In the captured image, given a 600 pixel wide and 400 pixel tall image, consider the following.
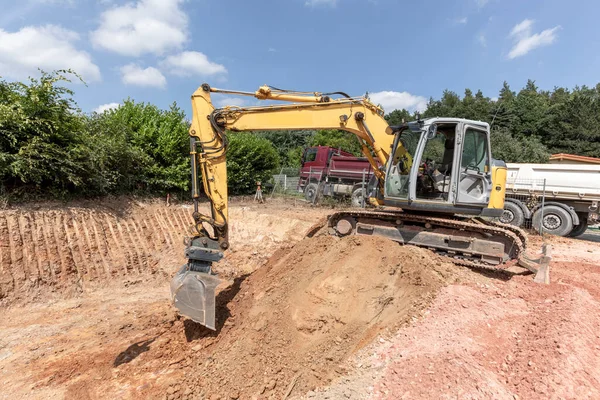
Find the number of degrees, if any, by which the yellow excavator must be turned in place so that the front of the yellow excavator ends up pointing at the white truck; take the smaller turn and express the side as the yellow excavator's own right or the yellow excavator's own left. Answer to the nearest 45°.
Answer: approximately 135° to the yellow excavator's own right

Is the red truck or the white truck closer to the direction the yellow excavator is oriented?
the red truck

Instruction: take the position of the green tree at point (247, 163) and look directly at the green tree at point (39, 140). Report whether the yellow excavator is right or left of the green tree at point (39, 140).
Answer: left

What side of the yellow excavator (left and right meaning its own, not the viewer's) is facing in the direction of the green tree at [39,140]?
front

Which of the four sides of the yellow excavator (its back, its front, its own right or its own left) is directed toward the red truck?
right

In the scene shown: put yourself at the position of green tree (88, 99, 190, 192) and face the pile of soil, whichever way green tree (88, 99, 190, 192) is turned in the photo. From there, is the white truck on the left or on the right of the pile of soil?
left

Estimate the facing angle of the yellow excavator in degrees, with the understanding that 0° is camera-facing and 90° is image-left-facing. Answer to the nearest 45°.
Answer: approximately 90°

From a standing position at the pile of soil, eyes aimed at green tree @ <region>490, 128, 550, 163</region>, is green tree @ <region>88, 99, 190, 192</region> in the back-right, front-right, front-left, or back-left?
front-left

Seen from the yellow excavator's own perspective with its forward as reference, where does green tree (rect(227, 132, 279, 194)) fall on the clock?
The green tree is roughly at 2 o'clock from the yellow excavator.

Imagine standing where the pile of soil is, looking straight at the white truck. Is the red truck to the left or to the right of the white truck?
left

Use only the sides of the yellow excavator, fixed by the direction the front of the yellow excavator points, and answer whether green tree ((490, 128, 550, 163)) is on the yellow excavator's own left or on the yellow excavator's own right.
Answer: on the yellow excavator's own right

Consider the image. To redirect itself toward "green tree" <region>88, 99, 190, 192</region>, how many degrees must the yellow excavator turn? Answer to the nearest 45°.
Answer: approximately 45° to its right
